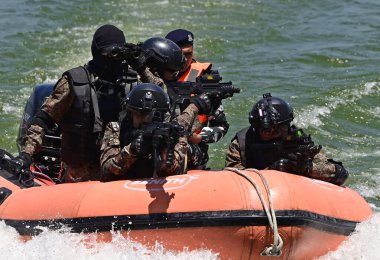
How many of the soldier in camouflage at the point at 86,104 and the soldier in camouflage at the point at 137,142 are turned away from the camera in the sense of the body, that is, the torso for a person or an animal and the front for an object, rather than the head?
0

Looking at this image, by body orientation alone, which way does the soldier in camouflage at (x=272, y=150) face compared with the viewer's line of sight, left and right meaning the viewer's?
facing the viewer and to the right of the viewer

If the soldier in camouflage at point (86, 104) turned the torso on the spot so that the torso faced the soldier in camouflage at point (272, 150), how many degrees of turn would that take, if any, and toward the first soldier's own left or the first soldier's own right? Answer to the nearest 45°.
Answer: approximately 45° to the first soldier's own left

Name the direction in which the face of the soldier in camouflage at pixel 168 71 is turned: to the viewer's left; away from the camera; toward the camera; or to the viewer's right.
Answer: to the viewer's right

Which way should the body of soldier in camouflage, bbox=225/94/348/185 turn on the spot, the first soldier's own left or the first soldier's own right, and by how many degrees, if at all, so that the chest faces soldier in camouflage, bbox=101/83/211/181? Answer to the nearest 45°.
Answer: approximately 90° to the first soldier's own right

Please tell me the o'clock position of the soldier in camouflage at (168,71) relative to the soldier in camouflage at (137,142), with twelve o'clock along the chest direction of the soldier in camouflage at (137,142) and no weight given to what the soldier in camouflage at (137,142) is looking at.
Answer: the soldier in camouflage at (168,71) is roughly at 8 o'clock from the soldier in camouflage at (137,142).

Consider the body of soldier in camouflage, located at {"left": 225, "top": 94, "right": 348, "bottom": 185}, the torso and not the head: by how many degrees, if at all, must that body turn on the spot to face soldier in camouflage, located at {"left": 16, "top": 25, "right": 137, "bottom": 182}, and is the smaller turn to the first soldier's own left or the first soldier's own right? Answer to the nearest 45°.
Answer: approximately 135° to the first soldier's own right

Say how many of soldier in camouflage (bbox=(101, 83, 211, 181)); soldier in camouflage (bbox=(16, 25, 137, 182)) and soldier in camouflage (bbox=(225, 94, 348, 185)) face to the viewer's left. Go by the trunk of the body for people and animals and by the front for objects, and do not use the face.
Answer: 0
